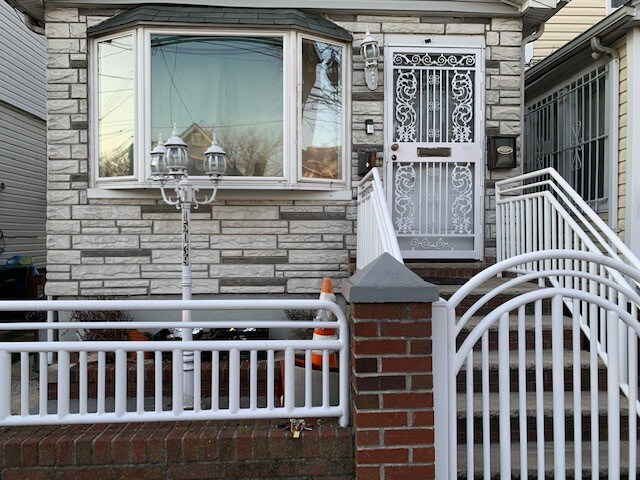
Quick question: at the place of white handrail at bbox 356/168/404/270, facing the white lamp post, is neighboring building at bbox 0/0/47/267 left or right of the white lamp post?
right

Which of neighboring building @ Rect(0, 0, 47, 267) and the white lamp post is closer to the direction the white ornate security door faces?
the white lamp post

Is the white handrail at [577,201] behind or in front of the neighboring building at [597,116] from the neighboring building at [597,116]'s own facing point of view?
in front

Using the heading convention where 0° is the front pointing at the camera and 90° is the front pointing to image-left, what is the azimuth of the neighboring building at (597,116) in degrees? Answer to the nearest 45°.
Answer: approximately 45°

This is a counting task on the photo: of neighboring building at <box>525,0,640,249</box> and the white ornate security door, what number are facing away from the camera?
0

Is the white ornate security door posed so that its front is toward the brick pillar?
yes

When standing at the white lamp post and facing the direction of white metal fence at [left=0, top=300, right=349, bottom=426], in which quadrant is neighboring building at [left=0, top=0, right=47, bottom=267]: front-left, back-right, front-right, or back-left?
back-right

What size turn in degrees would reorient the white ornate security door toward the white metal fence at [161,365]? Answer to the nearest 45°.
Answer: approximately 45° to its right

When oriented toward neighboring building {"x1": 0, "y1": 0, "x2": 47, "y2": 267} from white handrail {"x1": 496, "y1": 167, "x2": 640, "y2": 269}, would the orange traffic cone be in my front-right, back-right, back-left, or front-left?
front-left

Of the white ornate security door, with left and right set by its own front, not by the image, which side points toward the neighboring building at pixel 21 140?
right

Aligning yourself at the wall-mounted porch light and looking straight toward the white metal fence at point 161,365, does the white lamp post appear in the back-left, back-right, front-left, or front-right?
front-right

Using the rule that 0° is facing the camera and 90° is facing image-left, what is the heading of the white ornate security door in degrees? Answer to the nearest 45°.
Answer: approximately 0°

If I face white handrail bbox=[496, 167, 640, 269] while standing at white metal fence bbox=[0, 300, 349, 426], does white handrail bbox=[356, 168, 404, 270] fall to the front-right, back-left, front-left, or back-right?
front-left
